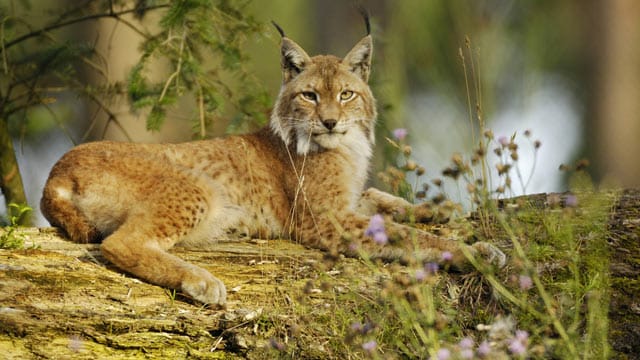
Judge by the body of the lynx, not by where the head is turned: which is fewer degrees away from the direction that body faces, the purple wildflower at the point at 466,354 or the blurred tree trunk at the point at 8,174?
the purple wildflower

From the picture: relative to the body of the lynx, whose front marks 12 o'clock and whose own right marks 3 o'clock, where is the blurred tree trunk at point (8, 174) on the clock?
The blurred tree trunk is roughly at 7 o'clock from the lynx.

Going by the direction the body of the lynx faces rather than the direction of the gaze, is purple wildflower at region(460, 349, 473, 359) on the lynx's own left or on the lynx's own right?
on the lynx's own right

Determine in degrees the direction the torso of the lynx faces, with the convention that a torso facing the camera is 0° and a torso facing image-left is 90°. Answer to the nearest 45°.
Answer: approximately 270°

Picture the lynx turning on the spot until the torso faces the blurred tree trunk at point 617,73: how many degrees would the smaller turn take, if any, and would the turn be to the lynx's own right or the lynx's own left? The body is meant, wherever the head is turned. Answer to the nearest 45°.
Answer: approximately 45° to the lynx's own left

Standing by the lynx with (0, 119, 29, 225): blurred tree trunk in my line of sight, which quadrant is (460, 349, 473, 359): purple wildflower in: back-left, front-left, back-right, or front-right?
back-left
